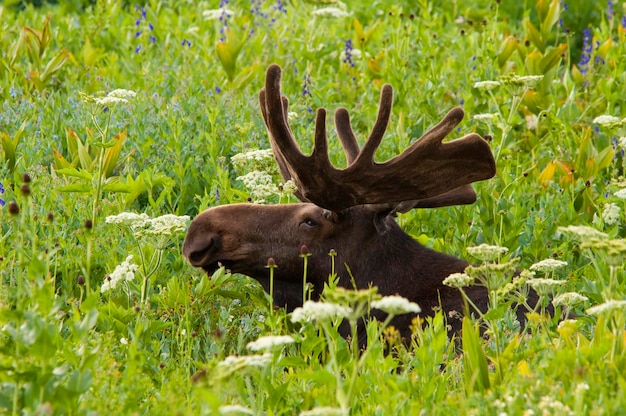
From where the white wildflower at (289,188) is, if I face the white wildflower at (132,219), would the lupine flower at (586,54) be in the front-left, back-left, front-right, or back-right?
back-right

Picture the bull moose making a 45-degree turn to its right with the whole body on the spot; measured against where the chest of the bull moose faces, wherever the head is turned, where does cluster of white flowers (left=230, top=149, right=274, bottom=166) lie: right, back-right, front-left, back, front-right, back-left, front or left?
front

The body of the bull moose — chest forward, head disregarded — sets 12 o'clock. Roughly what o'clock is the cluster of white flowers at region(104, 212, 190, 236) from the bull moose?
The cluster of white flowers is roughly at 11 o'clock from the bull moose.

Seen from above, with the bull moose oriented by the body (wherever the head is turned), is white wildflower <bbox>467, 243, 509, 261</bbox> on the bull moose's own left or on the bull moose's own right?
on the bull moose's own left

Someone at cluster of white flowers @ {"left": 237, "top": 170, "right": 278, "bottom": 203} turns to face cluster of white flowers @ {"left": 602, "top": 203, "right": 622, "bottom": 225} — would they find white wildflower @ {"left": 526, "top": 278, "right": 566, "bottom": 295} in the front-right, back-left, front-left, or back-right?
front-right

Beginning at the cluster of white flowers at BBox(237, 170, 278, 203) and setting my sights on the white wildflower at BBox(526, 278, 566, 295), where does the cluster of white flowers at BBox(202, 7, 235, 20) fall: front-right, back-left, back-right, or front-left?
back-left

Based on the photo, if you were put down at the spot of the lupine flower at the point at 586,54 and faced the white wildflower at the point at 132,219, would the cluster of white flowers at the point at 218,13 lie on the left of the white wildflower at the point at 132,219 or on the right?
right

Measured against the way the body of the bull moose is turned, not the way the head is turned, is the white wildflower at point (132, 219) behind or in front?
in front

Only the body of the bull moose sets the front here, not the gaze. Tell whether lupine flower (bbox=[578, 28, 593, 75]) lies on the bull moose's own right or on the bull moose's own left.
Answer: on the bull moose's own right

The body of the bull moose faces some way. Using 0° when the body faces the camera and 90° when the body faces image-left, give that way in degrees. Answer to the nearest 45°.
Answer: approximately 90°

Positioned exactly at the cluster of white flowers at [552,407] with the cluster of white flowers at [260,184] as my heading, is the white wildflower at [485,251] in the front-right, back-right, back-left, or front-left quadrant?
front-right

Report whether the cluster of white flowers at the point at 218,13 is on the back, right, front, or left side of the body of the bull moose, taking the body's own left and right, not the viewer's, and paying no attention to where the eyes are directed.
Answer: right

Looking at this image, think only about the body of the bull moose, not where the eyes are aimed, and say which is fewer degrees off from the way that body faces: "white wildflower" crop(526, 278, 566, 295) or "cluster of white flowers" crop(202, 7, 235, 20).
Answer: the cluster of white flowers
